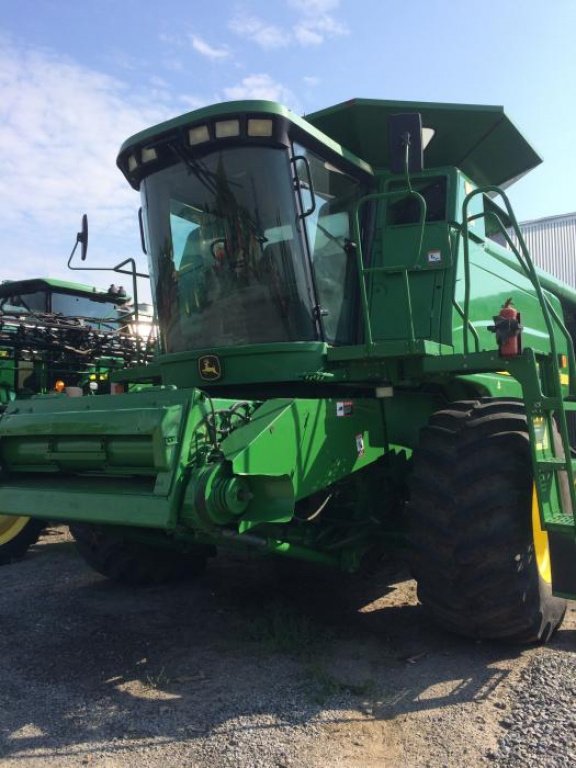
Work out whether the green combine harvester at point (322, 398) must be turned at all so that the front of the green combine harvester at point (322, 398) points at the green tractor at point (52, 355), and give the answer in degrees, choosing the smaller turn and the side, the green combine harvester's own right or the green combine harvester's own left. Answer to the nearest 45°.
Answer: approximately 90° to the green combine harvester's own right

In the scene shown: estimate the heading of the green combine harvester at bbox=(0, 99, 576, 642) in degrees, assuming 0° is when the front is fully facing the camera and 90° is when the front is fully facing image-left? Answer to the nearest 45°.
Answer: approximately 45°
